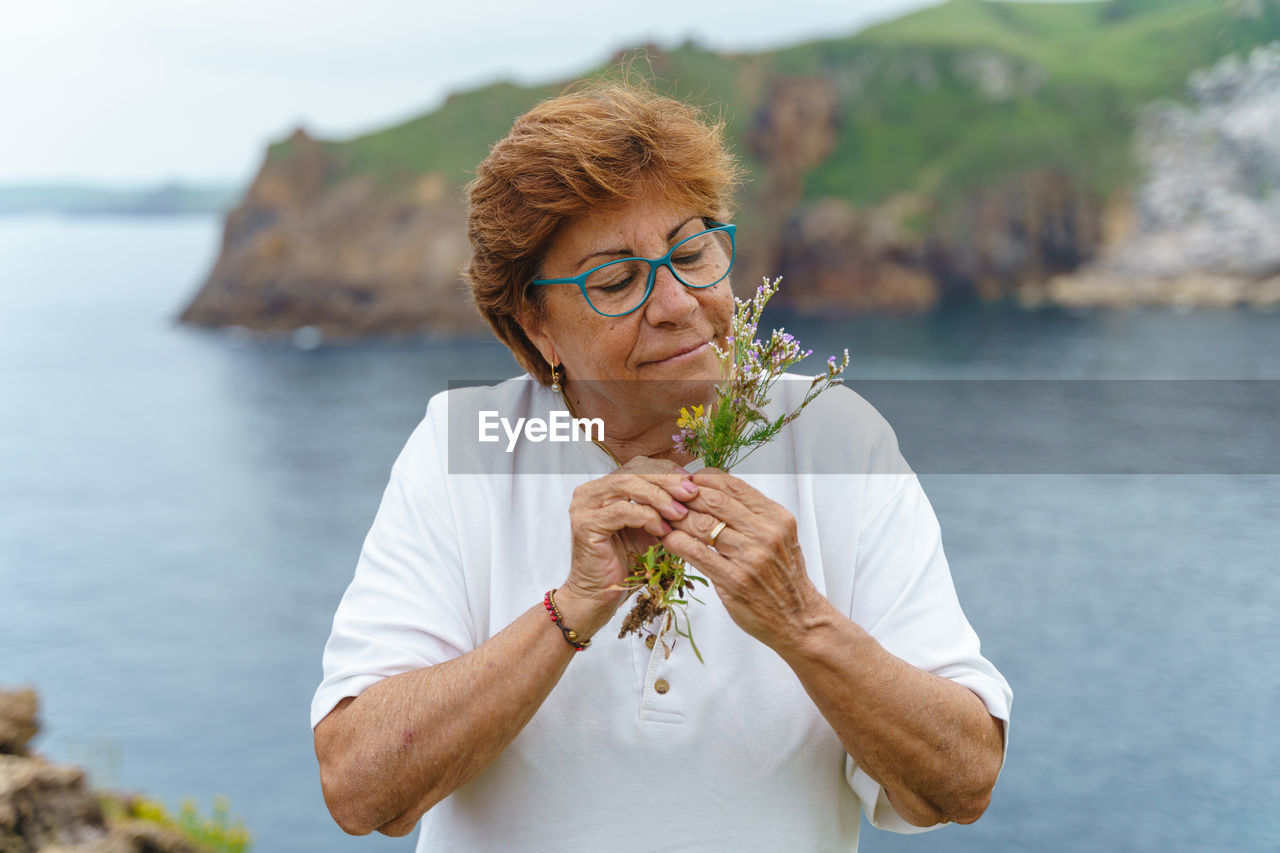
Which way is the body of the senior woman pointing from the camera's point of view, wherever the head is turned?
toward the camera

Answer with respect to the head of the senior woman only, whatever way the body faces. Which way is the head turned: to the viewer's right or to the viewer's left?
to the viewer's right
